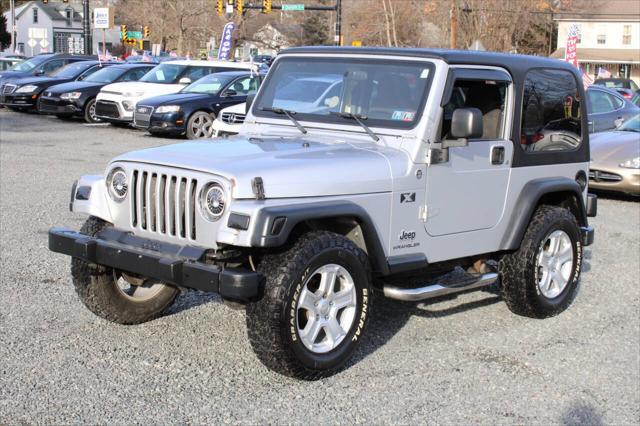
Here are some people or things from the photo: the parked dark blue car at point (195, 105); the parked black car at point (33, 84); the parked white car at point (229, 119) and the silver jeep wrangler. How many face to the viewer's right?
0

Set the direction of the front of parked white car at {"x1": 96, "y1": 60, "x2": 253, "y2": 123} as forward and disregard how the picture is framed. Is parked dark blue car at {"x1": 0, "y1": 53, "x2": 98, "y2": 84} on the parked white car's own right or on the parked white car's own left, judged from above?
on the parked white car's own right

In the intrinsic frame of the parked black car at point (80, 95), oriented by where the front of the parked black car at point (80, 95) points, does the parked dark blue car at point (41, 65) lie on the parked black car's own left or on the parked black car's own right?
on the parked black car's own right

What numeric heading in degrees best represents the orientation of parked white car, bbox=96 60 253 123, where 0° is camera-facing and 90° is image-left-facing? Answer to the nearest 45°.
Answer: approximately 45°

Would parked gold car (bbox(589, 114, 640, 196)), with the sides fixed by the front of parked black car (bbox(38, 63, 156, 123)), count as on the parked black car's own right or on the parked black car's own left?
on the parked black car's own left

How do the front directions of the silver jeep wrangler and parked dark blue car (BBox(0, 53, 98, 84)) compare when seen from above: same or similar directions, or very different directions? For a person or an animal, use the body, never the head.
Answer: same or similar directions

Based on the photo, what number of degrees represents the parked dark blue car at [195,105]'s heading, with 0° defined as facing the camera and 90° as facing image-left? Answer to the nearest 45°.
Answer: approximately 45°

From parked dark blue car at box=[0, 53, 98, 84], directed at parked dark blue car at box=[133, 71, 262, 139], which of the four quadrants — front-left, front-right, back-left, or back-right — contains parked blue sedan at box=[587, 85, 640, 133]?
front-left

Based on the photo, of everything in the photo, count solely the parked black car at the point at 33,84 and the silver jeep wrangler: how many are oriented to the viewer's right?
0

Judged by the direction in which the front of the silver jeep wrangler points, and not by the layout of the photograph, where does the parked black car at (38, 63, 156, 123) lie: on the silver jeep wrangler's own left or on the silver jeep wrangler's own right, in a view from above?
on the silver jeep wrangler's own right

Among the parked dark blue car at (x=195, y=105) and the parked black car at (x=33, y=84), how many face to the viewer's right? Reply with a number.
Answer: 0

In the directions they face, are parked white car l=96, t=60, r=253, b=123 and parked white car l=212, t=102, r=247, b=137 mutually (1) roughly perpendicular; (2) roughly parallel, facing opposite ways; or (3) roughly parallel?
roughly parallel

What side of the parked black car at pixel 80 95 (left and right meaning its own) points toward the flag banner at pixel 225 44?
back

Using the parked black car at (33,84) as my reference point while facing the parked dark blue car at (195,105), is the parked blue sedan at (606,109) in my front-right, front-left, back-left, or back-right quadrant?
front-left

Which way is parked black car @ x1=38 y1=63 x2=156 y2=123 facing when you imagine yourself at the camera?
facing the viewer and to the left of the viewer
